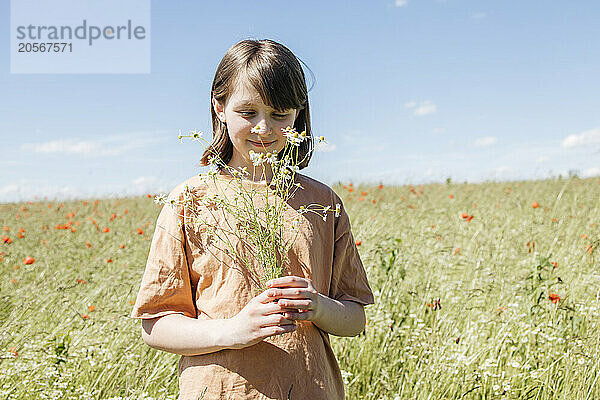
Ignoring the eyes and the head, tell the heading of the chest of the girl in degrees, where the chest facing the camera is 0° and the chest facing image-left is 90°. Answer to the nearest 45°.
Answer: approximately 0°
